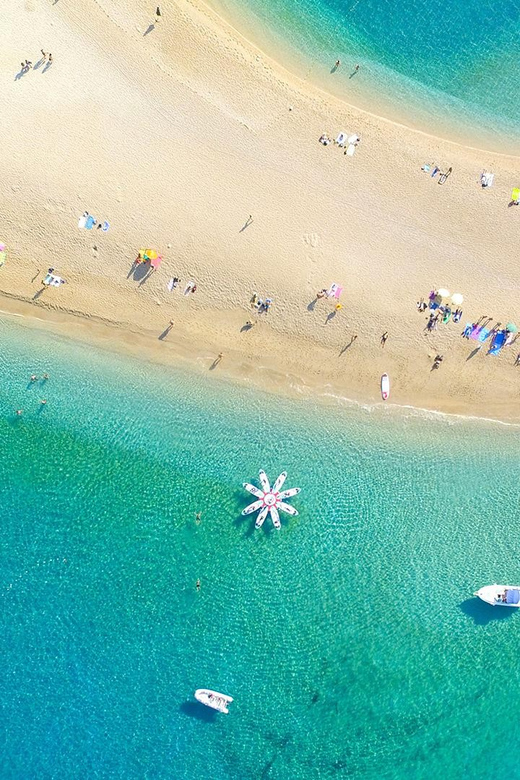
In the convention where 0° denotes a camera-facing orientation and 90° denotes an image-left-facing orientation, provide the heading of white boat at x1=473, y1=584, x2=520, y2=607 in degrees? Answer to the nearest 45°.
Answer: approximately 90°

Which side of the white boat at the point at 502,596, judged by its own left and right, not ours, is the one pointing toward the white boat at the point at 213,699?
front
